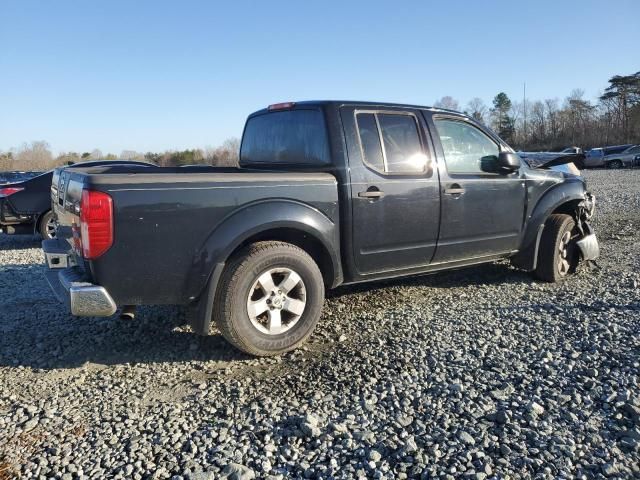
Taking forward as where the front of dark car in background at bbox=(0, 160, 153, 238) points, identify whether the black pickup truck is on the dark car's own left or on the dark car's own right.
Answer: on the dark car's own right

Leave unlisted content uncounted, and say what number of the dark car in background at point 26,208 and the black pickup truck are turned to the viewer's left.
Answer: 0

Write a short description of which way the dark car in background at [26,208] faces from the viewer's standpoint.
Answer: facing away from the viewer and to the right of the viewer

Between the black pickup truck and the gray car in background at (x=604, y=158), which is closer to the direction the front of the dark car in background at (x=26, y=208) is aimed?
the gray car in background

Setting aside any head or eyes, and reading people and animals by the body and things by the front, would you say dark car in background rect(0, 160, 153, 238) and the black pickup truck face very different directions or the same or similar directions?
same or similar directions

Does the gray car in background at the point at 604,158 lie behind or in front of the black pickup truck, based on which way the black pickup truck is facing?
in front

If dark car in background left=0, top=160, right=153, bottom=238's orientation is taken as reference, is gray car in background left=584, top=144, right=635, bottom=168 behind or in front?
in front

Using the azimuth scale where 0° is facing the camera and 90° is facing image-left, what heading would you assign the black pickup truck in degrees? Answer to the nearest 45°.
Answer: approximately 225°

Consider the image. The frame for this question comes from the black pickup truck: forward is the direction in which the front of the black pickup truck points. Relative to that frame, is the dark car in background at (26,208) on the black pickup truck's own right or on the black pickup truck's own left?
on the black pickup truck's own left
